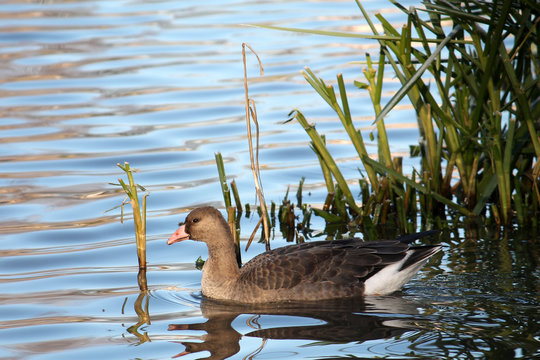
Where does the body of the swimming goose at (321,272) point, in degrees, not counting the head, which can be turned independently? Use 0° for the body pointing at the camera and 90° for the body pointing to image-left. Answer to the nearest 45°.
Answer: approximately 90°

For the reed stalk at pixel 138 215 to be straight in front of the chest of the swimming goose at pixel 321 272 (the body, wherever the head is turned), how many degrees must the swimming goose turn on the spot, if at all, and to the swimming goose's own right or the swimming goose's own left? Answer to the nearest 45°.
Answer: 0° — it already faces it
